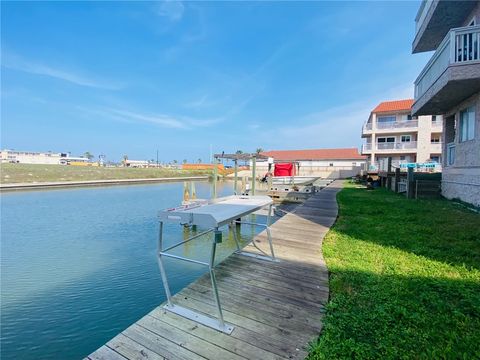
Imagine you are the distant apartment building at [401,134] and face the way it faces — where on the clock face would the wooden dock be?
The wooden dock is roughly at 12 o'clock from the distant apartment building.

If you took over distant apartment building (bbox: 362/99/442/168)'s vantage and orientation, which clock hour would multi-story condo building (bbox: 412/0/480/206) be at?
The multi-story condo building is roughly at 12 o'clock from the distant apartment building.

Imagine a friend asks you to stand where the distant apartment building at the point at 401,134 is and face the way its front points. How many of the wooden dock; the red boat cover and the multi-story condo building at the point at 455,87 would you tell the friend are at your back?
0

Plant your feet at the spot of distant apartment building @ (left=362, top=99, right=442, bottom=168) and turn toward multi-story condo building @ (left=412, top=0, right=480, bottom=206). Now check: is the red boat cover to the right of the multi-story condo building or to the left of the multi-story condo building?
right

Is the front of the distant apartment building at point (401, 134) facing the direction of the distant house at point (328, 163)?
no

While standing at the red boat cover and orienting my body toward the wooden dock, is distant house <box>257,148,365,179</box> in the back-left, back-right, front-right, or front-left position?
back-left

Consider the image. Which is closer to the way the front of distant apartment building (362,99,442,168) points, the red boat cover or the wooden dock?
the wooden dock

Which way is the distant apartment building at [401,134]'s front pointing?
toward the camera

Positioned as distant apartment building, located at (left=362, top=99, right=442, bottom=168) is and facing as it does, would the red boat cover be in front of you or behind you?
in front
